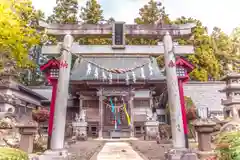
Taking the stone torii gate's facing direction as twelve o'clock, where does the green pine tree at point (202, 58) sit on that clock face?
The green pine tree is roughly at 7 o'clock from the stone torii gate.

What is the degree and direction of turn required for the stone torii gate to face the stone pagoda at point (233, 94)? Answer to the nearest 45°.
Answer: approximately 135° to its left

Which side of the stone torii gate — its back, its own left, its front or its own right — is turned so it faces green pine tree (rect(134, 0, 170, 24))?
back

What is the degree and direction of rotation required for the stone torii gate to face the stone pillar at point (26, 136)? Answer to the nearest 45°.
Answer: approximately 90° to its right

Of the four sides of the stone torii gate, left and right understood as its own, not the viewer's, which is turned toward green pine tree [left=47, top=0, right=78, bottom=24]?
back

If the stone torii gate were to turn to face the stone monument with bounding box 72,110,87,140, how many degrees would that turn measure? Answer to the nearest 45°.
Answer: approximately 180°

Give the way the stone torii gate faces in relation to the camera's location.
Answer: facing the viewer

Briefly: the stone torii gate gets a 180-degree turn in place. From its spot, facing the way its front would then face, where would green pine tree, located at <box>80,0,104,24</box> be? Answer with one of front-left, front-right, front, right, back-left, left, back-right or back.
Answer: front
